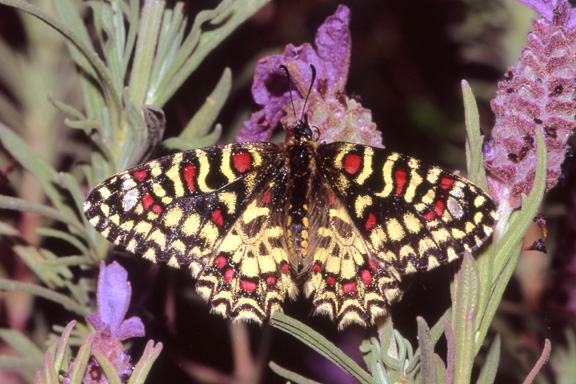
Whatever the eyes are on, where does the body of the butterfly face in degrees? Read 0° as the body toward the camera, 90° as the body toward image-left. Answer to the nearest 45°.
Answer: approximately 180°
